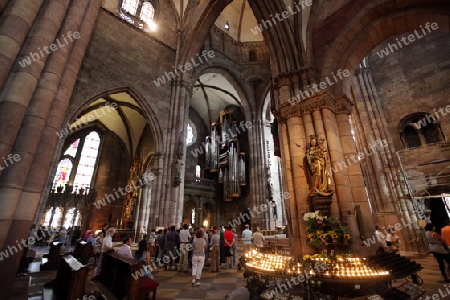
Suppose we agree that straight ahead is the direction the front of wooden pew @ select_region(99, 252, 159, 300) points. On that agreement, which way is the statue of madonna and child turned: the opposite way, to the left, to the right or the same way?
the opposite way

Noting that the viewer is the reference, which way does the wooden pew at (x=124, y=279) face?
facing away from the viewer and to the right of the viewer

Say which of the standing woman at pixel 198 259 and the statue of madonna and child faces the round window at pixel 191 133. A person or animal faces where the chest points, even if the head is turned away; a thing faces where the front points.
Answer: the standing woman

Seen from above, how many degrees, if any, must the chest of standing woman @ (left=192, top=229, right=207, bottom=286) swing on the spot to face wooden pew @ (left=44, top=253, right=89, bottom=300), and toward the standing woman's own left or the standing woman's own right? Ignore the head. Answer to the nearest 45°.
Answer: approximately 135° to the standing woman's own left

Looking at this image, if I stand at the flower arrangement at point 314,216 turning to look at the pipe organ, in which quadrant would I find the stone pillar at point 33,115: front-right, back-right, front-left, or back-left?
back-left

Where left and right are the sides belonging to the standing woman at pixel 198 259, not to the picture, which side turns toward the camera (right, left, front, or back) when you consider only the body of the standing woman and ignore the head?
back

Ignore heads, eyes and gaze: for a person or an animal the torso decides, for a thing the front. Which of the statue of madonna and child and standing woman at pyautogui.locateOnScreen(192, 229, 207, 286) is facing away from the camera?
the standing woman

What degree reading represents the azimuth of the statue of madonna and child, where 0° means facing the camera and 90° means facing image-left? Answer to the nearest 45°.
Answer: approximately 0°

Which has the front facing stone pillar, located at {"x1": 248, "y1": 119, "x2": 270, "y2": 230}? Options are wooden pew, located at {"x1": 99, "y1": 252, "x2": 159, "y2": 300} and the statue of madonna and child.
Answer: the wooden pew
